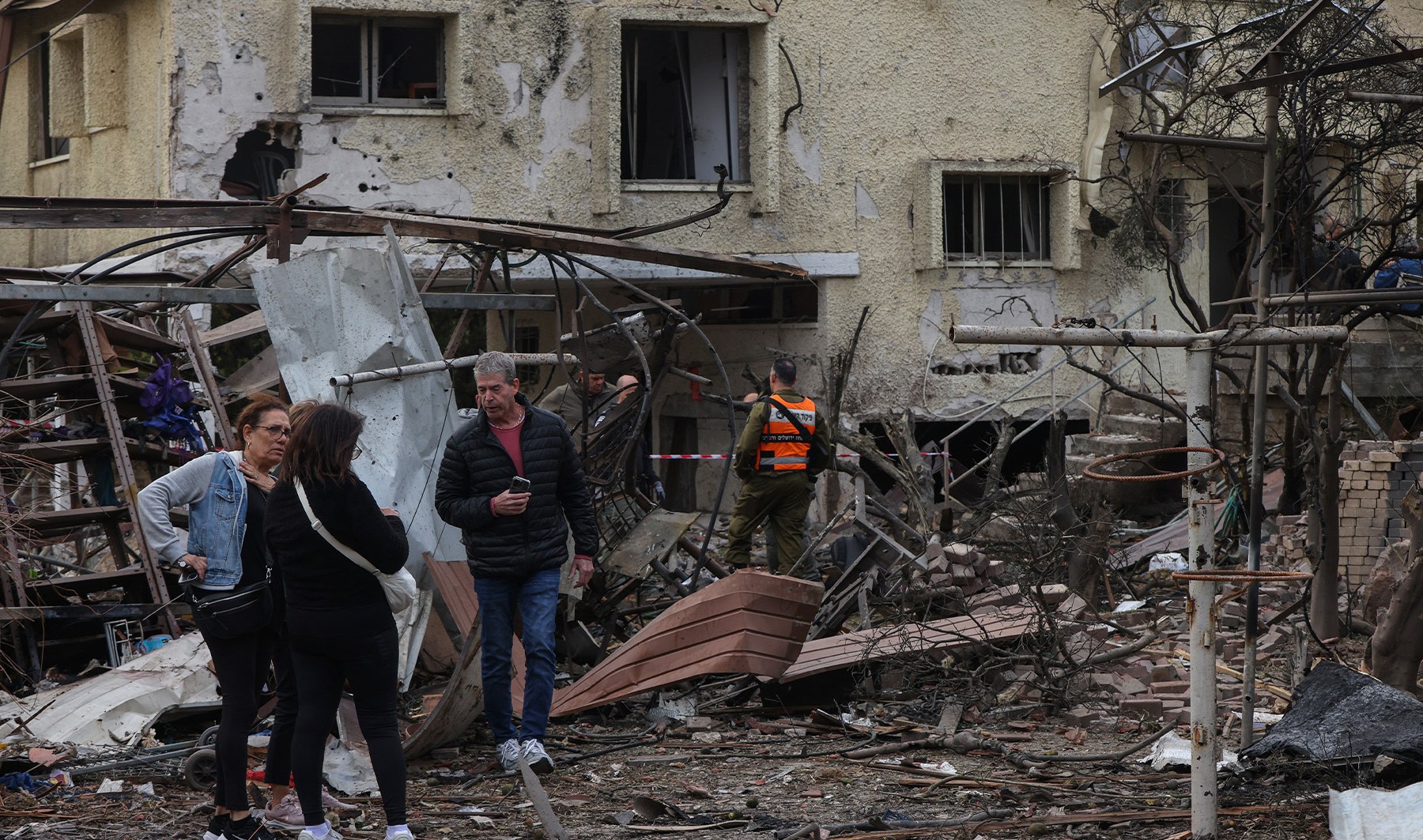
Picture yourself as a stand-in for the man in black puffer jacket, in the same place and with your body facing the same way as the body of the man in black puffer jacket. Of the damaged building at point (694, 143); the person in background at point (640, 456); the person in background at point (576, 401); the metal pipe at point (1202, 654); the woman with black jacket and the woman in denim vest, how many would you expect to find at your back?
3

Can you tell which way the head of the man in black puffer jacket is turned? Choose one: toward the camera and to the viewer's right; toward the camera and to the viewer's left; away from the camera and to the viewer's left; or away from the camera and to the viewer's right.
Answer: toward the camera and to the viewer's left

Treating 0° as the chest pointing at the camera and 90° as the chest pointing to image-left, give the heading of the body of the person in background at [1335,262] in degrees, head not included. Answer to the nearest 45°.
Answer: approximately 0°

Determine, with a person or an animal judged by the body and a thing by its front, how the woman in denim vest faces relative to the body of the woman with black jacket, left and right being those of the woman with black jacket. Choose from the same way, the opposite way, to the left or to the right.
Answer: to the right

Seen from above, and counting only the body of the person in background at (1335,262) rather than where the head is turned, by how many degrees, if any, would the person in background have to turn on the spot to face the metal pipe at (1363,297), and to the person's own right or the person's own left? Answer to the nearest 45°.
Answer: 0° — they already face it

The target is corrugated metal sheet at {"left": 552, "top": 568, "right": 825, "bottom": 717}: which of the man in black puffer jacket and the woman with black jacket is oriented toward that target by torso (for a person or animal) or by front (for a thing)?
the woman with black jacket
